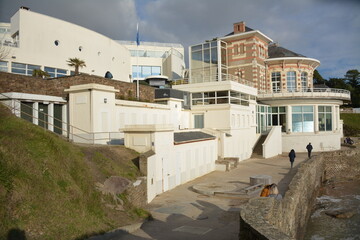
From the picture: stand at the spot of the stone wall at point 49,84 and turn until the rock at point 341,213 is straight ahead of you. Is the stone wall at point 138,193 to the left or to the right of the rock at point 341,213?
right

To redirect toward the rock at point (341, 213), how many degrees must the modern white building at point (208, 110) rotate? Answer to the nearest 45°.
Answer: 0° — it already faces it

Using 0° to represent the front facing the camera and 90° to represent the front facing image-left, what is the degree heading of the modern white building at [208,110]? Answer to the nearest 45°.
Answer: approximately 315°

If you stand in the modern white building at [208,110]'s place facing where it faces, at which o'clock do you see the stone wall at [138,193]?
The stone wall is roughly at 2 o'clock from the modern white building.

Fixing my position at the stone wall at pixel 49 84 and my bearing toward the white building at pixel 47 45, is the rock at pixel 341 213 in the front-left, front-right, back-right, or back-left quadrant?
back-right

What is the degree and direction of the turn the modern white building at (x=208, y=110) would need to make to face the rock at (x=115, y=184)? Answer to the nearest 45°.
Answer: approximately 45° to its right
